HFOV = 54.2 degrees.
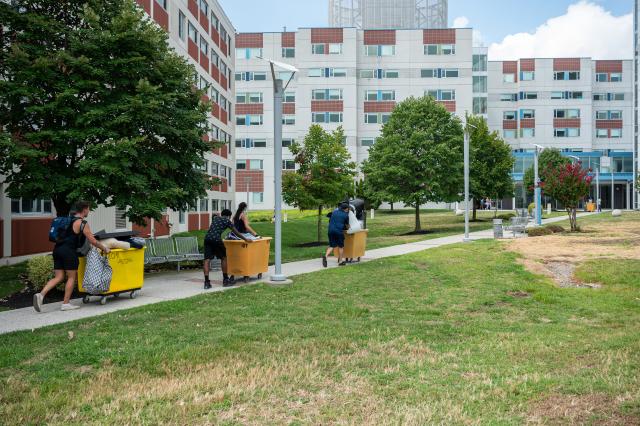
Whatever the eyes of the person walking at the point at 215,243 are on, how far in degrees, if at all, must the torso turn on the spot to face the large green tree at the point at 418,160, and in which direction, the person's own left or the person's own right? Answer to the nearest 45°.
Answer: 0° — they already face it

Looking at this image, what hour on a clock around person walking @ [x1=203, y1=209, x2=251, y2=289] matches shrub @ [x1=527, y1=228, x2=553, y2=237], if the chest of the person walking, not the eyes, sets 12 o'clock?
The shrub is roughly at 12 o'clock from the person walking.

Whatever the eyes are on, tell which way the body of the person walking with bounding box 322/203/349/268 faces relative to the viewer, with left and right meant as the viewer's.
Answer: facing away from the viewer and to the right of the viewer

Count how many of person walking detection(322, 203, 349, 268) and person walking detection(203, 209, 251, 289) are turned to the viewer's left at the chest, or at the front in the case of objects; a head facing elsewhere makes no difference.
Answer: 0

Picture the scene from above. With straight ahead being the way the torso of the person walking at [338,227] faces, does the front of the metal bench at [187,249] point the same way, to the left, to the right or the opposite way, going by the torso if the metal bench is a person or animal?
to the right

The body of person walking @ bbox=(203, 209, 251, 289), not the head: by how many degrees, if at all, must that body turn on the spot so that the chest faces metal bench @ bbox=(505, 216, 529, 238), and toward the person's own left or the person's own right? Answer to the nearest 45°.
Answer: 0° — they already face it

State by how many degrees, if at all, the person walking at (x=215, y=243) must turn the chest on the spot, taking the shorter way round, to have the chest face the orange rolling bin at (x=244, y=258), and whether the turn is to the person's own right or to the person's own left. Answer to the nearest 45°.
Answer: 0° — they already face it

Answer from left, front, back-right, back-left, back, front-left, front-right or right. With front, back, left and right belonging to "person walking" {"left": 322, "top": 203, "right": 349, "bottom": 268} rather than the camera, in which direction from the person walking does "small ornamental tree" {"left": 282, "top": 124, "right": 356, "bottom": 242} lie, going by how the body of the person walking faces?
front-left

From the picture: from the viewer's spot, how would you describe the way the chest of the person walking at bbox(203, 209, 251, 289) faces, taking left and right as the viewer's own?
facing away from the viewer and to the right of the viewer

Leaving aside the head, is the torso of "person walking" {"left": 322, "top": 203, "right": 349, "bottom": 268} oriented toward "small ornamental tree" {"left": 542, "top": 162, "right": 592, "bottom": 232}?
yes

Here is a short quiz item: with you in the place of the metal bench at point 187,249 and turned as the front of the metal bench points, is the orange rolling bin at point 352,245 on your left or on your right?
on your left

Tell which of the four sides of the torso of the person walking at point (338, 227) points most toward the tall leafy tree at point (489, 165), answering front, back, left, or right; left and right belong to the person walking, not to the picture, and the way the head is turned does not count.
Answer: front

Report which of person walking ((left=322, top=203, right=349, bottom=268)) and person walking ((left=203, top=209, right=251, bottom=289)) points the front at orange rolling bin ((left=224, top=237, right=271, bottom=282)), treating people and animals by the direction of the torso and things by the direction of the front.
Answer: person walking ((left=203, top=209, right=251, bottom=289))

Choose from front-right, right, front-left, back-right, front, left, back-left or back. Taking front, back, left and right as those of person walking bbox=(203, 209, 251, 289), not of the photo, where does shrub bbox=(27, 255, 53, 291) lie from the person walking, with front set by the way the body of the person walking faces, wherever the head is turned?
back-left

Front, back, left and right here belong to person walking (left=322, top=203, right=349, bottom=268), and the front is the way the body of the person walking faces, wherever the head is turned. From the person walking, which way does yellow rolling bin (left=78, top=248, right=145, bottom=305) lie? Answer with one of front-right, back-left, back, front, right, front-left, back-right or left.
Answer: back

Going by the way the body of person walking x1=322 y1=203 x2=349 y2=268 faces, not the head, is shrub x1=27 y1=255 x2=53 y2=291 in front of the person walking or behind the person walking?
behind
